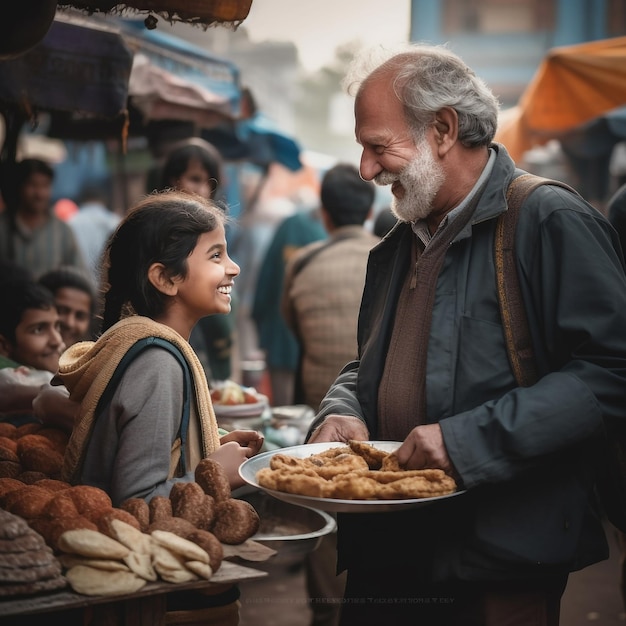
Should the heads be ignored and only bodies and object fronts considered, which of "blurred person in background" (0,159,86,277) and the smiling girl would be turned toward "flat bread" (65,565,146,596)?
the blurred person in background

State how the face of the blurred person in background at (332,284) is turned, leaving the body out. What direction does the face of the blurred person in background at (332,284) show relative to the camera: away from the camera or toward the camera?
away from the camera

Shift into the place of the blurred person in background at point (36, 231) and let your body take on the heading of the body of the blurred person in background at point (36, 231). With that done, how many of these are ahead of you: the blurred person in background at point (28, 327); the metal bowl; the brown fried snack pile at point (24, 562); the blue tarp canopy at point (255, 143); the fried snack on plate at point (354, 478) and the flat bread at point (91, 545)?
5

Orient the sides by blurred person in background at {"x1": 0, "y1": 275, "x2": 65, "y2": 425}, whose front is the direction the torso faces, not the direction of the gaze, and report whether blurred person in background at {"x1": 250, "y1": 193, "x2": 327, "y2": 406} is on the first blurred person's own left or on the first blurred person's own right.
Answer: on the first blurred person's own left

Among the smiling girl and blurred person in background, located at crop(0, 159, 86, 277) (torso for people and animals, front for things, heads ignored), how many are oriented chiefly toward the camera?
1

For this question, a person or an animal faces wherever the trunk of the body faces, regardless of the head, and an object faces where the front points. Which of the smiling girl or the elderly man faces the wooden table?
the elderly man

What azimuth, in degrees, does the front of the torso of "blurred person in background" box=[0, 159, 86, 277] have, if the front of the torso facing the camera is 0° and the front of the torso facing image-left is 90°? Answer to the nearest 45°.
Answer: approximately 0°

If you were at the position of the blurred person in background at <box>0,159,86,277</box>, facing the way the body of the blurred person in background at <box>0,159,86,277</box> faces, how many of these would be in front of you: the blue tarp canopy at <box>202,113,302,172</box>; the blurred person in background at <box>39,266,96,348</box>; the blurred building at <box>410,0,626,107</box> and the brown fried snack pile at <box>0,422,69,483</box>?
2

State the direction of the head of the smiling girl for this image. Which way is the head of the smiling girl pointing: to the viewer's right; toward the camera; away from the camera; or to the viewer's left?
to the viewer's right

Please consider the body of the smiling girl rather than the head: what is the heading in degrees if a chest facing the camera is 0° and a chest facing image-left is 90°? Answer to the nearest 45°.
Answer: approximately 270°
